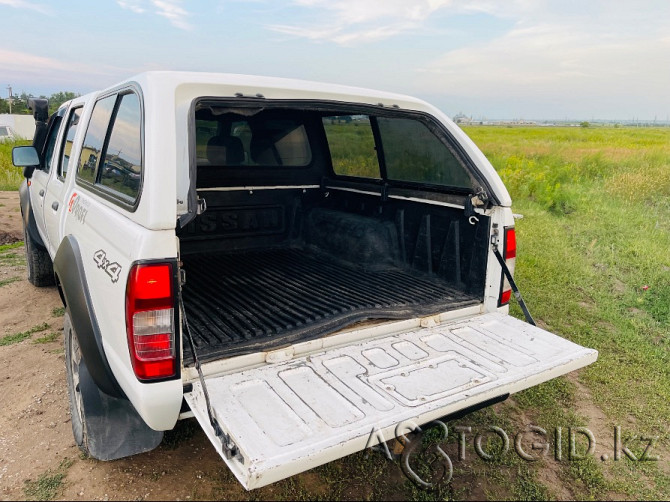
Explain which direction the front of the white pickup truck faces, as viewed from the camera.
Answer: facing away from the viewer and to the left of the viewer

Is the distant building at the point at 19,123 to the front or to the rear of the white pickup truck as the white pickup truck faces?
to the front
